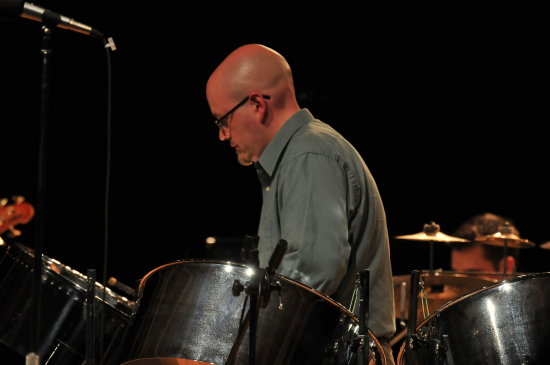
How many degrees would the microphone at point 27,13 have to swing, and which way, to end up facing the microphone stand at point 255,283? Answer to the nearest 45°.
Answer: approximately 135° to its left

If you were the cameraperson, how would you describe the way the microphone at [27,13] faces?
facing to the left of the viewer

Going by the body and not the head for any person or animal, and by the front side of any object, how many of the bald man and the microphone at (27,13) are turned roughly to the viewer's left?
2

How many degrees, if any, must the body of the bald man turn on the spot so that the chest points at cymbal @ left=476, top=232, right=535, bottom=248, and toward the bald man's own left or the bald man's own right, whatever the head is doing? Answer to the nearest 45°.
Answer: approximately 135° to the bald man's own right

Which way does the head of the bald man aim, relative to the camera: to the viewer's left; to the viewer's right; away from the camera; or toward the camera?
to the viewer's left

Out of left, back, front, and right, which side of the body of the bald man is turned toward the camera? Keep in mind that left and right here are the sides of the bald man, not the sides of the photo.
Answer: left

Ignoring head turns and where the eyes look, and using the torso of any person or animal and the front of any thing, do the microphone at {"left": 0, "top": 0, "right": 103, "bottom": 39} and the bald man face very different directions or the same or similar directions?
same or similar directions

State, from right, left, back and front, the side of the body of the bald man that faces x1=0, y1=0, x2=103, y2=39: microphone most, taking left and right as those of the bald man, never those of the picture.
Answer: front
